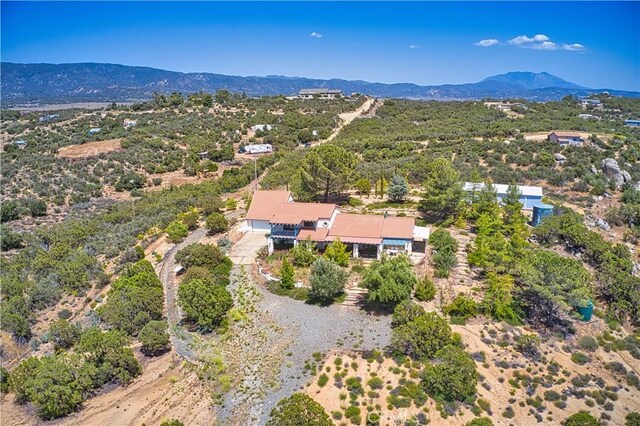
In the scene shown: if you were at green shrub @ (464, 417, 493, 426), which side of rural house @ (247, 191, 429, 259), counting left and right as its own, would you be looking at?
front

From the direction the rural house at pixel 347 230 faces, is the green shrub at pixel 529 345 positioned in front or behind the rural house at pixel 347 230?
in front

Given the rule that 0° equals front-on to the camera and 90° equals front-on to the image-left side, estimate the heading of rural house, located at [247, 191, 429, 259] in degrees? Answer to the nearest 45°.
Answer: approximately 0°

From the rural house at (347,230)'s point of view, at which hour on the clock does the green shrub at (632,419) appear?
The green shrub is roughly at 11 o'clock from the rural house.

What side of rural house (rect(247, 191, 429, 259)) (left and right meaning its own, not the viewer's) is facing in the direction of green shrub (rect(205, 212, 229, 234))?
right

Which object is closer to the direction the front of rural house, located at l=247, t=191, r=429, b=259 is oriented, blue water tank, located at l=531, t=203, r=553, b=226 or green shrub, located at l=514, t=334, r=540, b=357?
the green shrub

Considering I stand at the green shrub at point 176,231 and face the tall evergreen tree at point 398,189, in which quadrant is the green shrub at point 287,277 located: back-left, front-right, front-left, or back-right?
front-right

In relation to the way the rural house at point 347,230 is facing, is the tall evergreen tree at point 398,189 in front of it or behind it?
behind

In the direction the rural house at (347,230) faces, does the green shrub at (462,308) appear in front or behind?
in front

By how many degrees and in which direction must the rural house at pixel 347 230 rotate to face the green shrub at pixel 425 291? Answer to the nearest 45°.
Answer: approximately 45° to its left

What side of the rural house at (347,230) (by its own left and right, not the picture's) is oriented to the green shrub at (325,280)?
front

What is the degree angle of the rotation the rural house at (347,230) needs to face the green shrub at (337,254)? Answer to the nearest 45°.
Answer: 0° — it already faces it

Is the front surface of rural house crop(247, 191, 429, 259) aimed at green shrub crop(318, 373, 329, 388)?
yes

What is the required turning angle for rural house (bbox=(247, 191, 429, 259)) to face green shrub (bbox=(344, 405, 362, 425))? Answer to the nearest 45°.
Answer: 0° — it already faces it

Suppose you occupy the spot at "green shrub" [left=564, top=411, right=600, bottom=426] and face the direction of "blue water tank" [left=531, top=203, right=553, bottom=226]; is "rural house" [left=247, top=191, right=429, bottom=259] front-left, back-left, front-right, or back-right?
front-left

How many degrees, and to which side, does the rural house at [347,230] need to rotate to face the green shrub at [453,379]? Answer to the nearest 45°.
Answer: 0° — it already faces it
